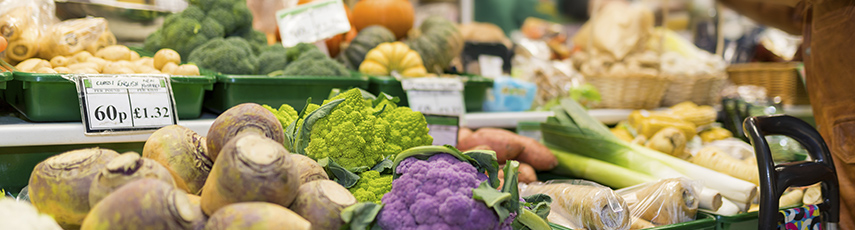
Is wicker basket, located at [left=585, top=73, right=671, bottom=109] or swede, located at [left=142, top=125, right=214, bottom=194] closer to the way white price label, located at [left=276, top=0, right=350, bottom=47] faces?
the swede

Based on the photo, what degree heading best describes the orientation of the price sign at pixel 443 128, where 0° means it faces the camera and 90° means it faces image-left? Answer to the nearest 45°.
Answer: approximately 0°

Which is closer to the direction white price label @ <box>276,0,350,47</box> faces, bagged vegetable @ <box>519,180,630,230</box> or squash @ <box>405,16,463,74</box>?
the bagged vegetable

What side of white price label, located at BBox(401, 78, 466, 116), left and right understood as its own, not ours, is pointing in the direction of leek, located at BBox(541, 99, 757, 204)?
left

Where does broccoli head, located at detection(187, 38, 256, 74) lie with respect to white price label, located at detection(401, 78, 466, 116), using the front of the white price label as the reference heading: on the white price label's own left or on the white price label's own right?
on the white price label's own right
